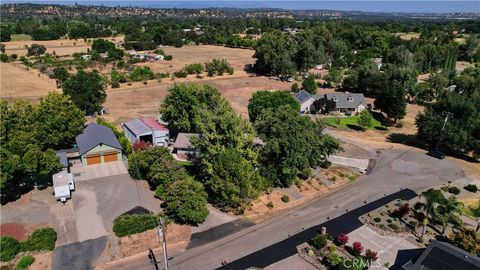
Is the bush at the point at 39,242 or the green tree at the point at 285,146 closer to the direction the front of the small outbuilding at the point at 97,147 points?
the bush

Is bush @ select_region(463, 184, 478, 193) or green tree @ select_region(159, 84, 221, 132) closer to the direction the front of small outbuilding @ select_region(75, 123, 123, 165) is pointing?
the bush

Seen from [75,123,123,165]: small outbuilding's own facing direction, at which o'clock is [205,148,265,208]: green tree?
The green tree is roughly at 11 o'clock from the small outbuilding.

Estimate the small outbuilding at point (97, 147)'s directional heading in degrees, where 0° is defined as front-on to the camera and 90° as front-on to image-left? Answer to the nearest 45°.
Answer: approximately 0°

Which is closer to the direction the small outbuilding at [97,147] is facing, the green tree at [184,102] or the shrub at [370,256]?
the shrub

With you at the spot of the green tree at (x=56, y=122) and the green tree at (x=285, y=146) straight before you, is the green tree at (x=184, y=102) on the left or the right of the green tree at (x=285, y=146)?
left

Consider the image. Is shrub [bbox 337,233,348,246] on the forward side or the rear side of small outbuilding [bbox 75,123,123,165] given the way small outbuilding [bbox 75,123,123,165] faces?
on the forward side

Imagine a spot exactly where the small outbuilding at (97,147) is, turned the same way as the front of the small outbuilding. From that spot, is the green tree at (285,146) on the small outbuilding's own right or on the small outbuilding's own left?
on the small outbuilding's own left

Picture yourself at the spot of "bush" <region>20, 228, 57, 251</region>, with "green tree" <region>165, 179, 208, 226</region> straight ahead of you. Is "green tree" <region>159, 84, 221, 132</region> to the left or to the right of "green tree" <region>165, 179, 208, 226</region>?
left

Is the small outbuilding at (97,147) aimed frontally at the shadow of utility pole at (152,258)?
yes

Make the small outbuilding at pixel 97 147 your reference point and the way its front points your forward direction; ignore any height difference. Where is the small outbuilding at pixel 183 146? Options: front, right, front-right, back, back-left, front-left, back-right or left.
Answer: left
